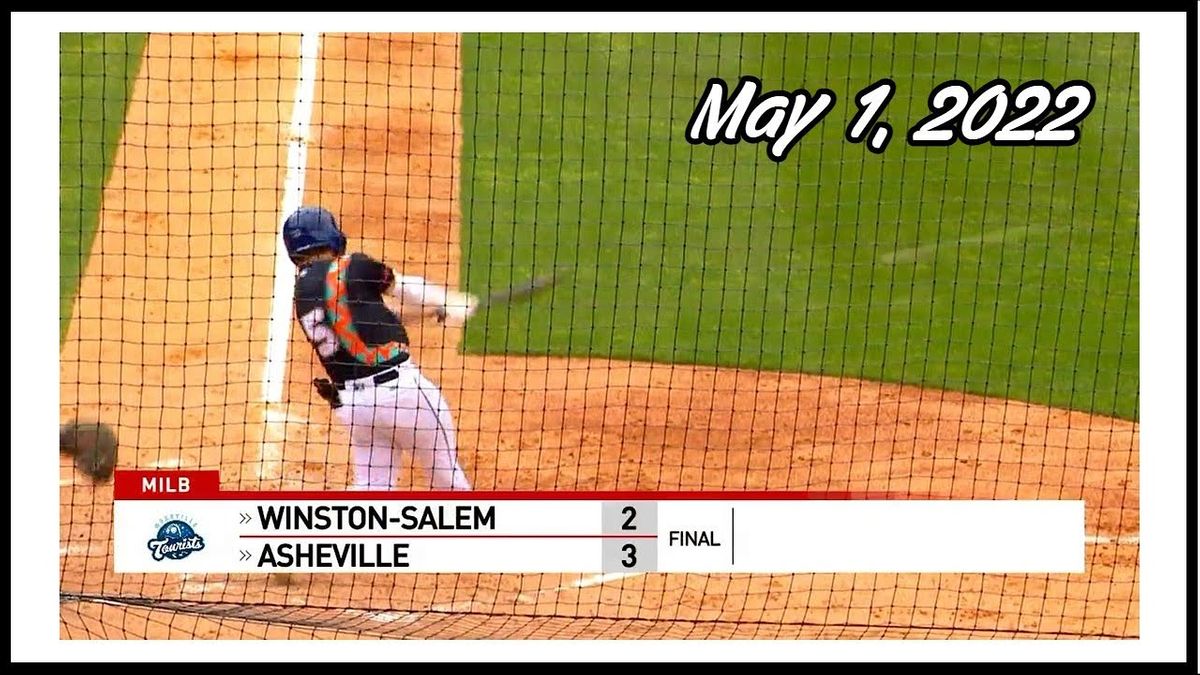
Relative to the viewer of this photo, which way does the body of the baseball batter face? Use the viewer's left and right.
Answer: facing away from the viewer and to the right of the viewer
